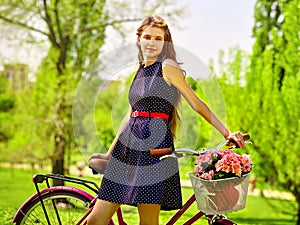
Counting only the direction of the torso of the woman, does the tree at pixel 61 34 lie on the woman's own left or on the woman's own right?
on the woman's own right

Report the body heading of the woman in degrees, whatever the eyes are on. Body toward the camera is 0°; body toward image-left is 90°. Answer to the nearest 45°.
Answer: approximately 45°

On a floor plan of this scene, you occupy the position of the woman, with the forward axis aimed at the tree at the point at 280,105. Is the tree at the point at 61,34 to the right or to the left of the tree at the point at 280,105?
left

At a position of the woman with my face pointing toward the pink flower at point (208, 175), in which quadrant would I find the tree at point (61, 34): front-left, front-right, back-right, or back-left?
back-left
